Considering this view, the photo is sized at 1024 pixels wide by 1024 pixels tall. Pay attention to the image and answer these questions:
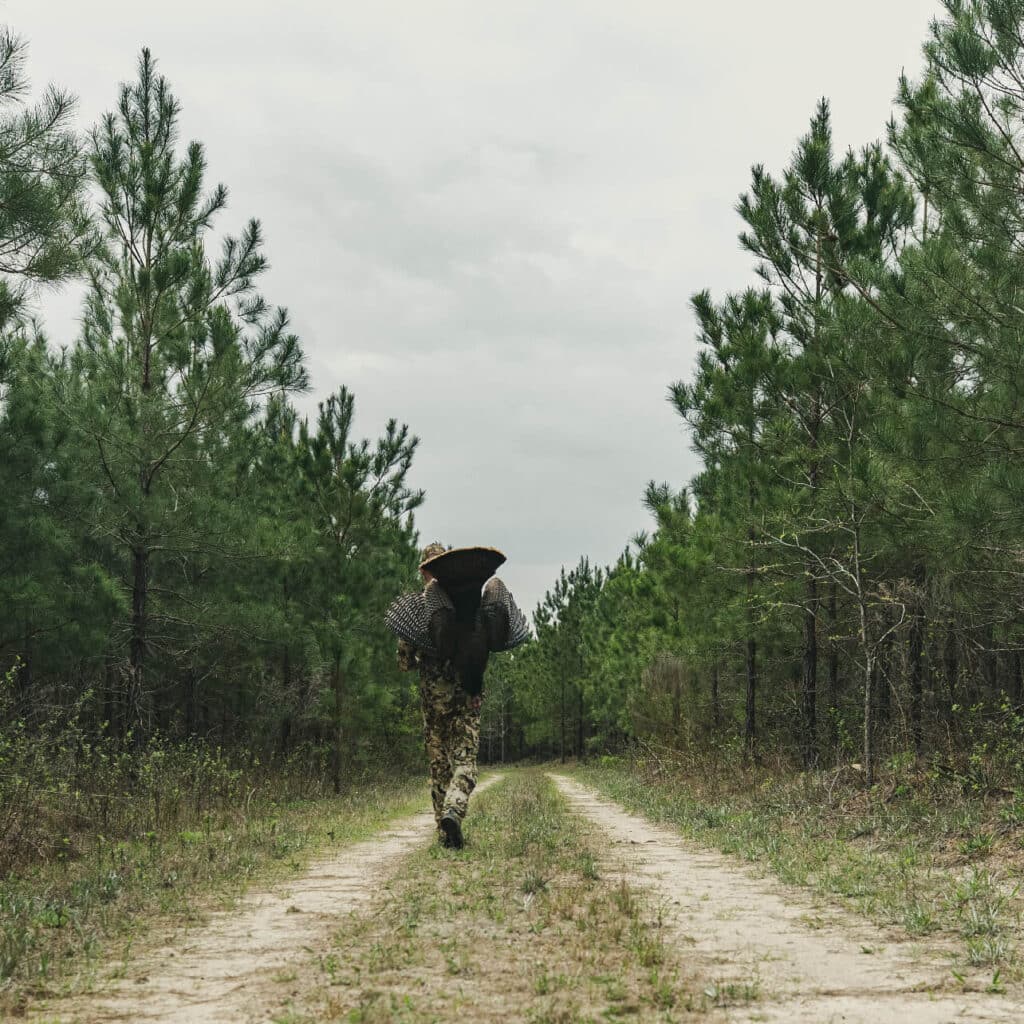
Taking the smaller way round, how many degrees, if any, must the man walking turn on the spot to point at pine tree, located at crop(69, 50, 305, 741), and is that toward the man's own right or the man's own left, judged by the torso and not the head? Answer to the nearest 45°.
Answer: approximately 45° to the man's own left

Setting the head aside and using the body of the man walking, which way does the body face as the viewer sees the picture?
away from the camera
